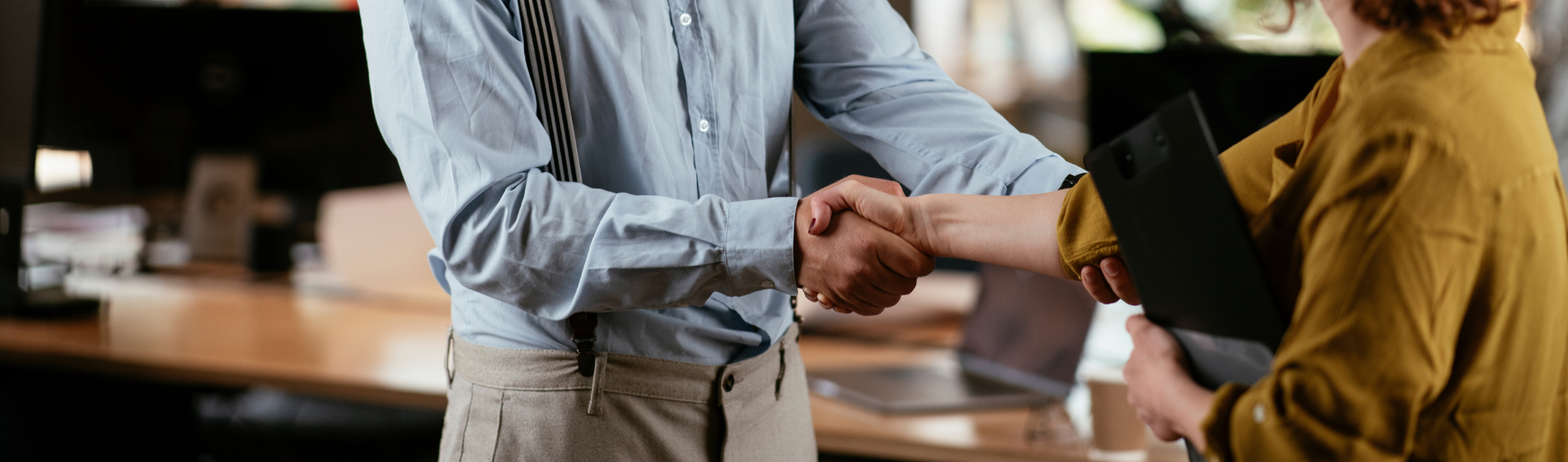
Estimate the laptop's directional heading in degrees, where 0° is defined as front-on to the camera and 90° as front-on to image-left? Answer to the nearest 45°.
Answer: approximately 45°

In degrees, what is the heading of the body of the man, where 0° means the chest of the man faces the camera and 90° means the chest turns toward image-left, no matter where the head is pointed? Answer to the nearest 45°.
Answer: approximately 315°

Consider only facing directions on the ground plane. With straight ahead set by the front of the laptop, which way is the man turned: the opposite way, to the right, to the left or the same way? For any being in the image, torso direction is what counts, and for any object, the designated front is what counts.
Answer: to the left

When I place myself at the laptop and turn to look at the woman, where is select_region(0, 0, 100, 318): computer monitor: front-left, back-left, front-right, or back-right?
back-right

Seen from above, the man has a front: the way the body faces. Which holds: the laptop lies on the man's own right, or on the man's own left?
on the man's own left

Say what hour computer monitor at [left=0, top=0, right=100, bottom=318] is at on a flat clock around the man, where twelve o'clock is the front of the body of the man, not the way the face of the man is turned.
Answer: The computer monitor is roughly at 6 o'clock from the man.

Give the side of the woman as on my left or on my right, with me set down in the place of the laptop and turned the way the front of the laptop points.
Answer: on my left
